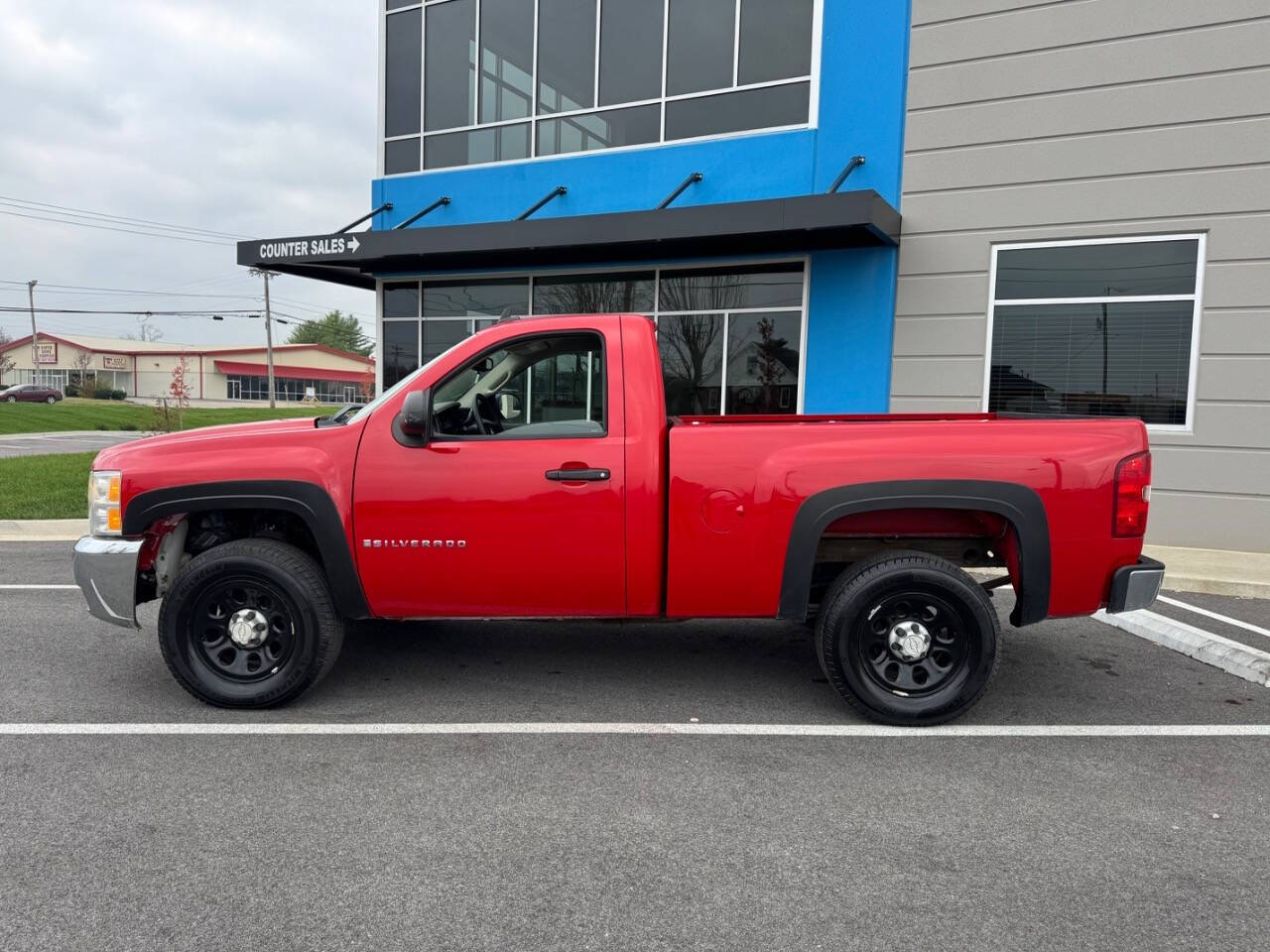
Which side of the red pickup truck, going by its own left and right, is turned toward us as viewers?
left

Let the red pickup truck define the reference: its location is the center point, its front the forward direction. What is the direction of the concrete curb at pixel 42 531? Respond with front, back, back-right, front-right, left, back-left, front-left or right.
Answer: front-right

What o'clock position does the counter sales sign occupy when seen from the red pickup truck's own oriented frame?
The counter sales sign is roughly at 2 o'clock from the red pickup truck.

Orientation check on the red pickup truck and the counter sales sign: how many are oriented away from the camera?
0

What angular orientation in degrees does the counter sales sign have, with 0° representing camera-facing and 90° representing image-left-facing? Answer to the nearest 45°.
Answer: approximately 45°

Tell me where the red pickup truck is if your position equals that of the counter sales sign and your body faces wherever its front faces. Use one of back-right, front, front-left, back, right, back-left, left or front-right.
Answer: front-left
